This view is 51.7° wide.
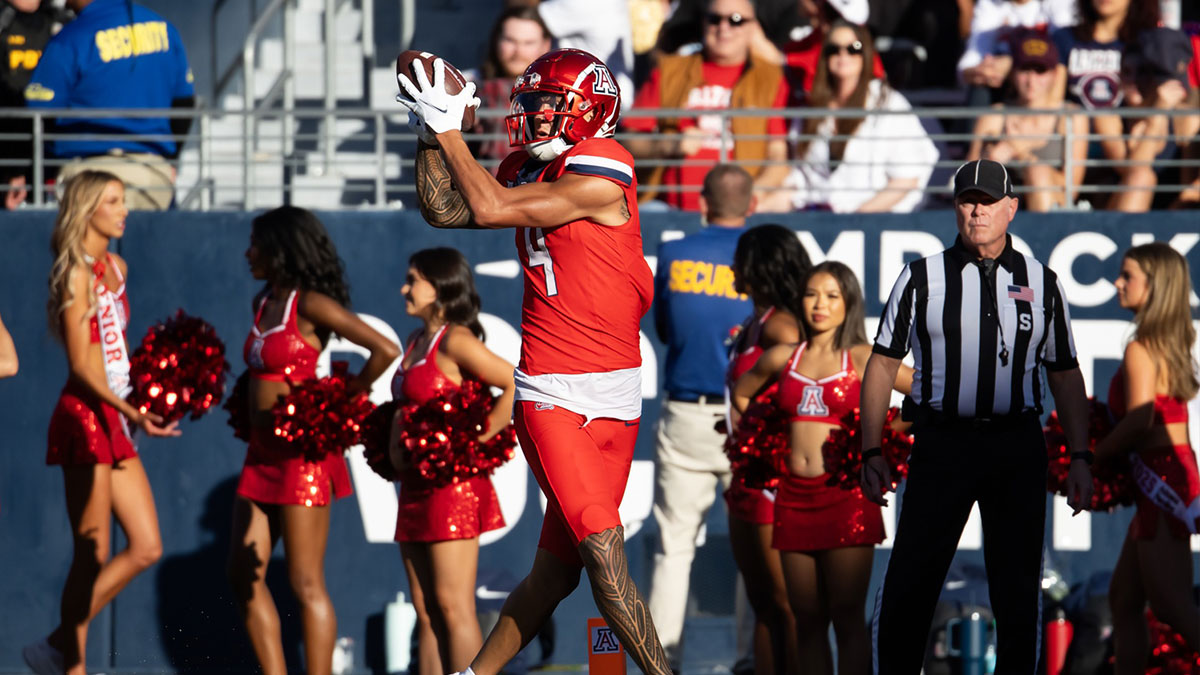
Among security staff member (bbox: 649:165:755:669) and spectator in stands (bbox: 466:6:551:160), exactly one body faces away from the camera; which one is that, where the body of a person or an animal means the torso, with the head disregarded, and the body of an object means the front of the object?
the security staff member

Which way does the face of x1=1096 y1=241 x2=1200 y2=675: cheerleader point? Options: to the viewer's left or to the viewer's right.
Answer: to the viewer's left

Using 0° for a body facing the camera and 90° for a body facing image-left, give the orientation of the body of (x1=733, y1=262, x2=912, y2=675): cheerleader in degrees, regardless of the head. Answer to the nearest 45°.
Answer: approximately 0°

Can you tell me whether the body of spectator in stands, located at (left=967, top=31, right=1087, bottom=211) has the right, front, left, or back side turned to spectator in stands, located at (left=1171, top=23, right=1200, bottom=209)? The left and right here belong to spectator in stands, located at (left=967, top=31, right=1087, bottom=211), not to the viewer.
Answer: left

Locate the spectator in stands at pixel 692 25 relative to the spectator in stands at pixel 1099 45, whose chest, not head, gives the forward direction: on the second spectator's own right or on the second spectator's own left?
on the second spectator's own right

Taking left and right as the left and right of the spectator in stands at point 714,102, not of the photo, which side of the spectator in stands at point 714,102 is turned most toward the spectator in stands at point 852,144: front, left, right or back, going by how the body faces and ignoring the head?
left

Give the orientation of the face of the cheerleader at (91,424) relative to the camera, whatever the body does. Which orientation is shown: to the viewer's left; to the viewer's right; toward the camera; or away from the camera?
to the viewer's right

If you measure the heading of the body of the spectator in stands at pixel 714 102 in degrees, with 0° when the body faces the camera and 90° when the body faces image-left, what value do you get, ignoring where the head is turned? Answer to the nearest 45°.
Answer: approximately 0°

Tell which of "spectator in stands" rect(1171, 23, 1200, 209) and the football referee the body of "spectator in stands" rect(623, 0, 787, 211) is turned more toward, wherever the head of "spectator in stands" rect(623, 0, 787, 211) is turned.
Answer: the football referee

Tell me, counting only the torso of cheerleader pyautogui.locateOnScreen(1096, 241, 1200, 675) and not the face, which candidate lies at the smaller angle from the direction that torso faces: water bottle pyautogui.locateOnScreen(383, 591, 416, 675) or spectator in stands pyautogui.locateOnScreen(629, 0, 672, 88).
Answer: the water bottle

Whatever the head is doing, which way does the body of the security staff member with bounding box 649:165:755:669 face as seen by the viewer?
away from the camera

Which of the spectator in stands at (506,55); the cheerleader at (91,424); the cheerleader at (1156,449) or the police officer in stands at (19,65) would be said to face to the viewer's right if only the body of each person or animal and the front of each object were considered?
the cheerleader at (91,424)
